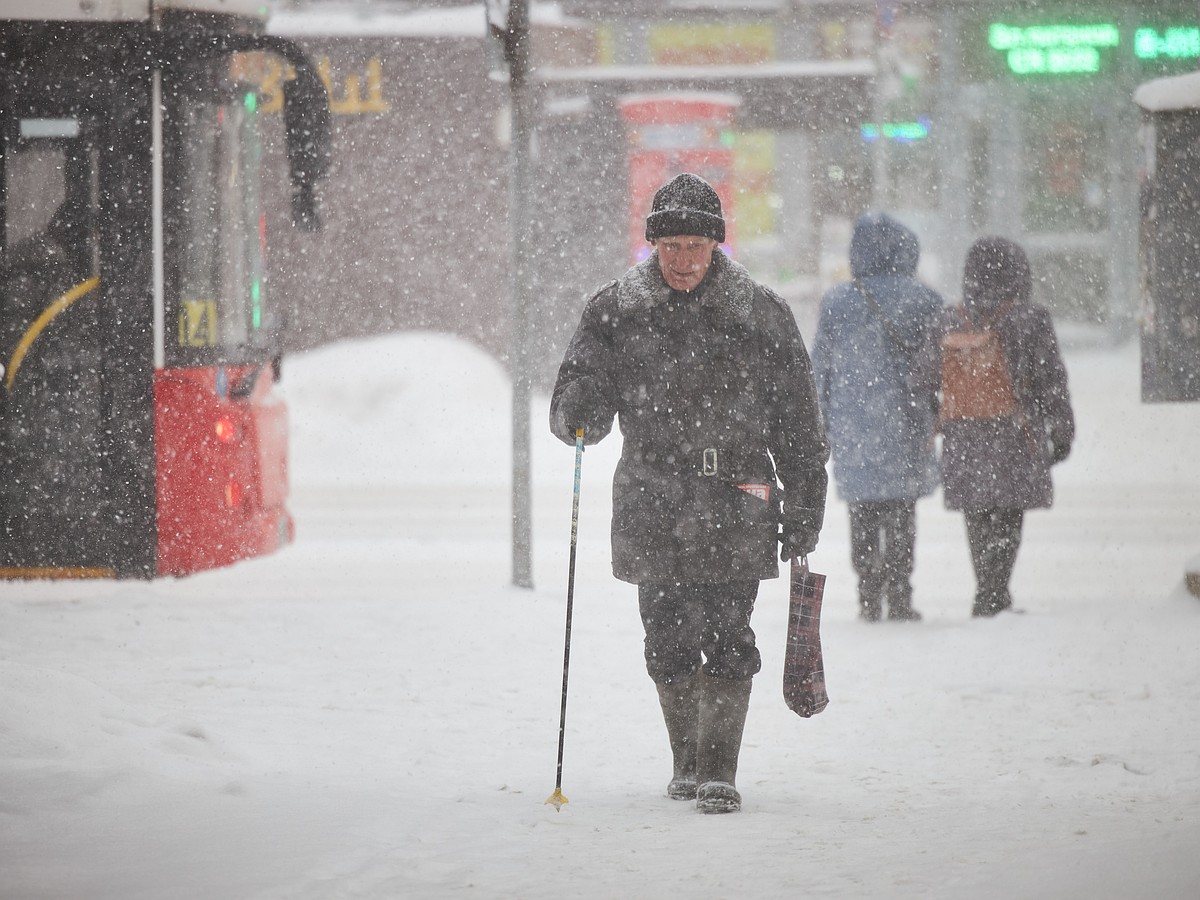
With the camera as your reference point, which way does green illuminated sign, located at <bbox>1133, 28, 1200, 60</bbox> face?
facing the viewer

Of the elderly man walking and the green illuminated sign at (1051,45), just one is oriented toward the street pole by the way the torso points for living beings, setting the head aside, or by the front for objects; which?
the green illuminated sign

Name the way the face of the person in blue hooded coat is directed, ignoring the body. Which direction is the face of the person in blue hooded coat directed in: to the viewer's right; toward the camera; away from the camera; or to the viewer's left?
away from the camera

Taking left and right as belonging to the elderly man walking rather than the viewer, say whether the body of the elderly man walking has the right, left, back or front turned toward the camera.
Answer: front

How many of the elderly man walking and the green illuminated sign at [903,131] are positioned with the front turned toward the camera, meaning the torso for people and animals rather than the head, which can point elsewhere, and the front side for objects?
2

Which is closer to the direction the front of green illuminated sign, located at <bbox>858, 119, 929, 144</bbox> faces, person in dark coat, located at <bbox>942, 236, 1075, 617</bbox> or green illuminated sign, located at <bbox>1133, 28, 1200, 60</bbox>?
the person in dark coat

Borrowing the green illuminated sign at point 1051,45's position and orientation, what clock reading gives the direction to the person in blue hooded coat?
The person in blue hooded coat is roughly at 12 o'clock from the green illuminated sign.

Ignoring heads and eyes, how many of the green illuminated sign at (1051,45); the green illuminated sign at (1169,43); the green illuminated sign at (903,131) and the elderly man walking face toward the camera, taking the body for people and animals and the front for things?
4

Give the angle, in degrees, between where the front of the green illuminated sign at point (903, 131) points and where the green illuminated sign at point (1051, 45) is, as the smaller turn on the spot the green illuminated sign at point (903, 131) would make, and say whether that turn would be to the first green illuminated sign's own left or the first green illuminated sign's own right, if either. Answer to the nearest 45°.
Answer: approximately 45° to the first green illuminated sign's own left

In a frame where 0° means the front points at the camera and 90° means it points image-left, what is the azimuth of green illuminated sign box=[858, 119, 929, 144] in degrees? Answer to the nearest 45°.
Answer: approximately 0°

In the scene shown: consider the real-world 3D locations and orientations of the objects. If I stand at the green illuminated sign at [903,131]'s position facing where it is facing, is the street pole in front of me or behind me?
in front

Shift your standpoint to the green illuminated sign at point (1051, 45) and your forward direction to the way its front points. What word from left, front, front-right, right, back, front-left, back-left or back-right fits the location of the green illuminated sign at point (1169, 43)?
front-left

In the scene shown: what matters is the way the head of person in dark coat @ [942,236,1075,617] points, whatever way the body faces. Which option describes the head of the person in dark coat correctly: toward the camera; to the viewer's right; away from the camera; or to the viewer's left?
away from the camera

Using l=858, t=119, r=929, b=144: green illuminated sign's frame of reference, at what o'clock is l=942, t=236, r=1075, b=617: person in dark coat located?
The person in dark coat is roughly at 12 o'clock from the green illuminated sign.
